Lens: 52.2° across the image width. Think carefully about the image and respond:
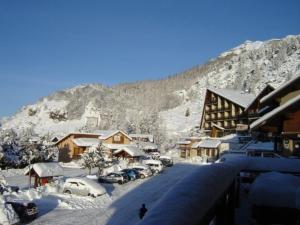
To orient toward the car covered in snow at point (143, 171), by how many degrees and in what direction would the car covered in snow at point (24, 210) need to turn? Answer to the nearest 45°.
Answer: approximately 90° to its left

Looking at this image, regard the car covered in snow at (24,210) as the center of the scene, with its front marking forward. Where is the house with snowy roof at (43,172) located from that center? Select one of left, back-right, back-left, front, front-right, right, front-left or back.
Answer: back-left

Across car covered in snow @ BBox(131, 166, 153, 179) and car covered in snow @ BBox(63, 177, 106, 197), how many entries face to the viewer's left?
0

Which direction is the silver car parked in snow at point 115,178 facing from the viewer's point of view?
to the viewer's left

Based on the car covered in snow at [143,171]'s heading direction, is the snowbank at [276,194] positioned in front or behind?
in front

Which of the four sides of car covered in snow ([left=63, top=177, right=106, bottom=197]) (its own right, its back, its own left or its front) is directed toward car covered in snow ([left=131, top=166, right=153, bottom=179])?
left
